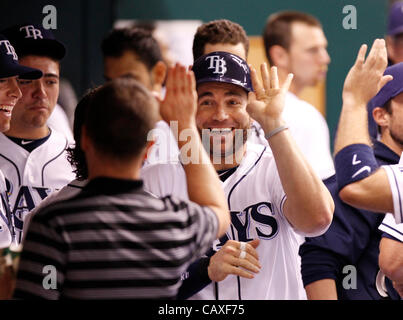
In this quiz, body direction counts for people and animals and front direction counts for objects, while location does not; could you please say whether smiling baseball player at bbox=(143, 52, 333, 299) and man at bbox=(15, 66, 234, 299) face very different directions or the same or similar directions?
very different directions

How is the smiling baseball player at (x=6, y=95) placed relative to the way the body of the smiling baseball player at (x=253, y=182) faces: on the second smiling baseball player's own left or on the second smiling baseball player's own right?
on the second smiling baseball player's own right

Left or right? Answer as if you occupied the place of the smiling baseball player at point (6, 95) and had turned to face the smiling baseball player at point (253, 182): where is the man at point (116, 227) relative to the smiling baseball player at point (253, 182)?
right

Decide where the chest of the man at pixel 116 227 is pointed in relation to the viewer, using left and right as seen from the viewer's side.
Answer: facing away from the viewer

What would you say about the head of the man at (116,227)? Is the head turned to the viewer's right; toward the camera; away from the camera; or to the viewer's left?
away from the camera

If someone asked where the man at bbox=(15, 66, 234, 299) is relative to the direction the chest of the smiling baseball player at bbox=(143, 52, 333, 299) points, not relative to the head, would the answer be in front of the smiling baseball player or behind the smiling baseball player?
in front

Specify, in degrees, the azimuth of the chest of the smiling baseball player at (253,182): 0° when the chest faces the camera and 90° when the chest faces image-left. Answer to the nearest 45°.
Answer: approximately 0°

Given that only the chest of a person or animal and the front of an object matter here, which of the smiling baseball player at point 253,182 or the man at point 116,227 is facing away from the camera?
the man

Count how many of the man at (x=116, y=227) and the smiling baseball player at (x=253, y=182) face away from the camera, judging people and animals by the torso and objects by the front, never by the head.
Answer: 1

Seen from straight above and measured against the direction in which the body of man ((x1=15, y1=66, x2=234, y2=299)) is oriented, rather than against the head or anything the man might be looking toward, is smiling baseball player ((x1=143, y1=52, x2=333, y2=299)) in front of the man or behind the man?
in front
